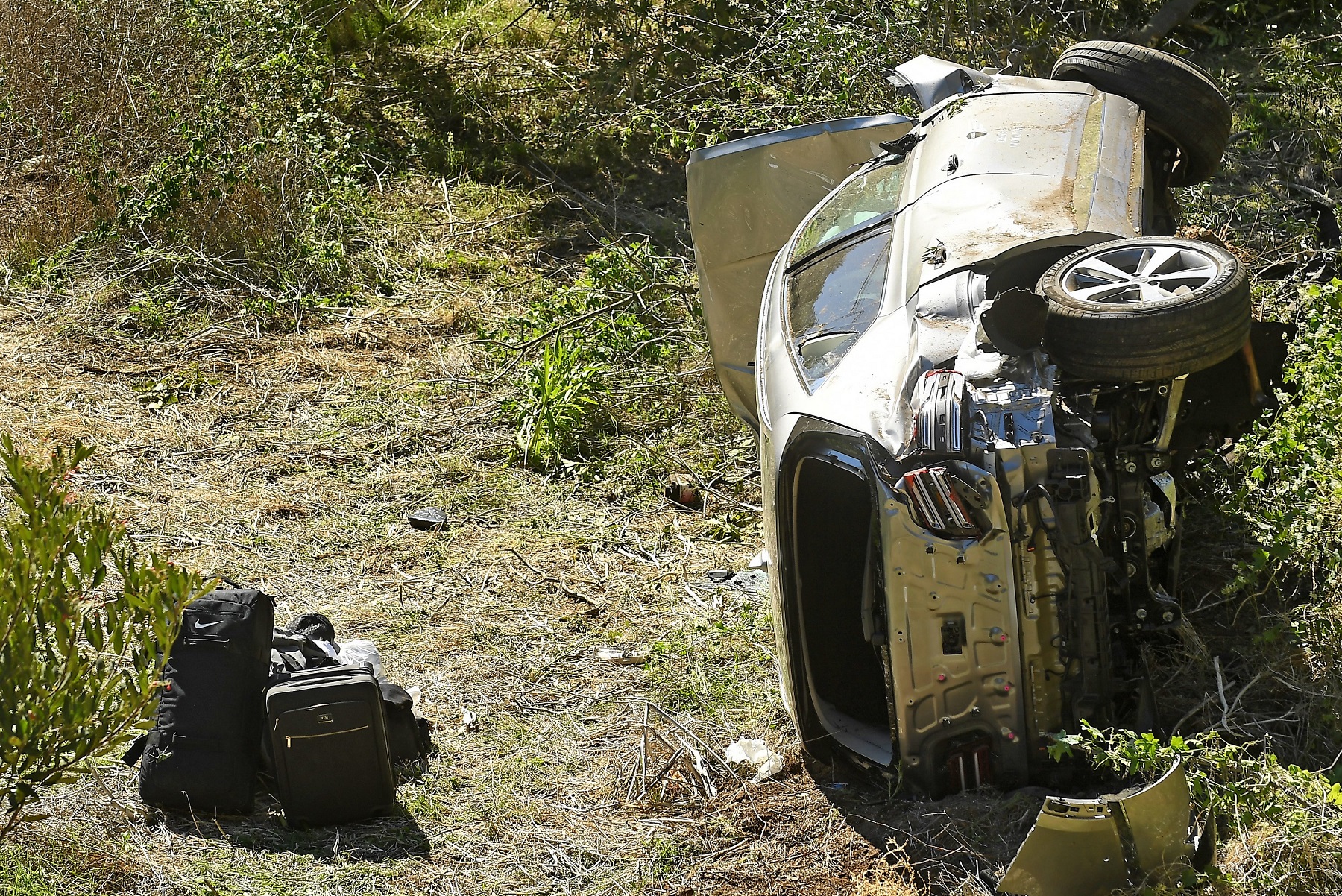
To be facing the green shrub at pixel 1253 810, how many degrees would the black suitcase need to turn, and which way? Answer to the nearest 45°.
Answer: approximately 45° to its left

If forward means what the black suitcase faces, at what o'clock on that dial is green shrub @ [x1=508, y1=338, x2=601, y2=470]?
The green shrub is roughly at 7 o'clock from the black suitcase.

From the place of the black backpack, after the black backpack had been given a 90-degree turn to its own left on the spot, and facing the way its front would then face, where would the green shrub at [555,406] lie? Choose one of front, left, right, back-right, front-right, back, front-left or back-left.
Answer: front-left

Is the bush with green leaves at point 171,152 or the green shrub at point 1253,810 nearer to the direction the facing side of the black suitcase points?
the green shrub

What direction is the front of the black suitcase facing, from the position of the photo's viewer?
facing the viewer

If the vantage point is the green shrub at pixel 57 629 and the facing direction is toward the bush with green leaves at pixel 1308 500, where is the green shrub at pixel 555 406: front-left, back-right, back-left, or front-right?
front-left

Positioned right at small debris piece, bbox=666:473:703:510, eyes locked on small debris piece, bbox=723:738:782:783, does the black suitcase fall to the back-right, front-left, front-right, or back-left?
front-right

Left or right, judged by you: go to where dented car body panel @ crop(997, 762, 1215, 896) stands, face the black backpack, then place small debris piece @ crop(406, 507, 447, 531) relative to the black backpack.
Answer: right

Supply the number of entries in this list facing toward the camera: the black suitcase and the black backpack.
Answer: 2

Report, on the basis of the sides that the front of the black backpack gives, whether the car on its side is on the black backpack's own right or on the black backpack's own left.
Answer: on the black backpack's own left

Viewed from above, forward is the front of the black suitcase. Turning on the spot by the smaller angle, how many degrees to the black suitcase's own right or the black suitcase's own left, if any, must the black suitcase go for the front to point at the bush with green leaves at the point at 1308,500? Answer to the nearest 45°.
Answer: approximately 90° to the black suitcase's own left

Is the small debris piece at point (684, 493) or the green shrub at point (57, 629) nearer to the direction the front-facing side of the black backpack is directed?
the green shrub

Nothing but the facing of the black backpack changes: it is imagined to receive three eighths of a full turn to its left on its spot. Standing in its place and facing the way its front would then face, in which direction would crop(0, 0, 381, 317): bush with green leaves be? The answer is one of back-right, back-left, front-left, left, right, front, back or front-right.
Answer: front-left

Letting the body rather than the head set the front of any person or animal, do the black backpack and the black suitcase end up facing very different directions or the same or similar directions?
same or similar directions
